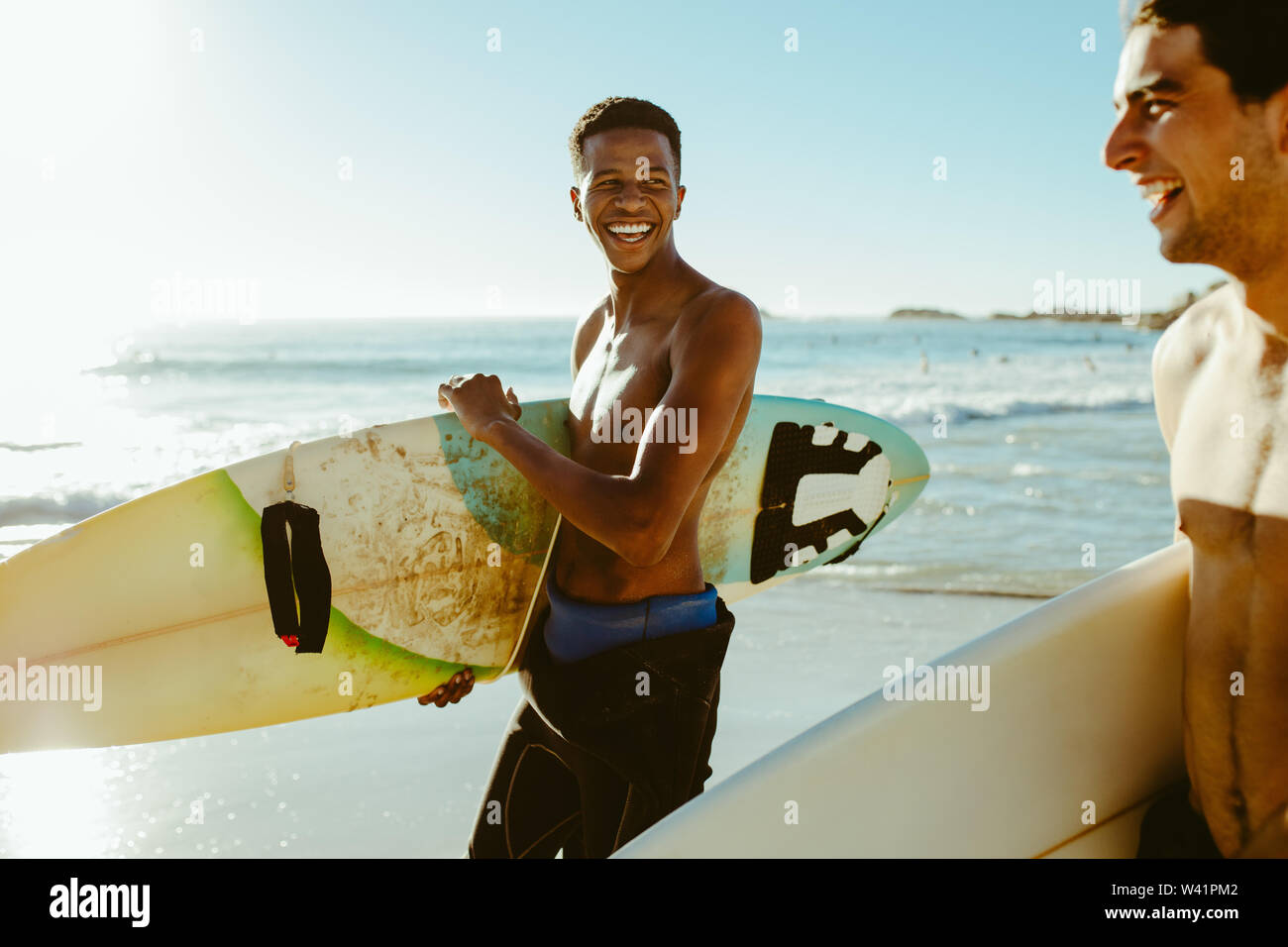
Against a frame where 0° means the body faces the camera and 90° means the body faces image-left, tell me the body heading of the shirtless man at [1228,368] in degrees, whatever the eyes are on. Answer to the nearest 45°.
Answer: approximately 45°

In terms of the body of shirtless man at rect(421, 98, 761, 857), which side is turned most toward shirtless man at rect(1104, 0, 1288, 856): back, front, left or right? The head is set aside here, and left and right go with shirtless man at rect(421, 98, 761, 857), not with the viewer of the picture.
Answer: left

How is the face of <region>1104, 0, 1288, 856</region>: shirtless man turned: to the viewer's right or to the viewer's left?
to the viewer's left

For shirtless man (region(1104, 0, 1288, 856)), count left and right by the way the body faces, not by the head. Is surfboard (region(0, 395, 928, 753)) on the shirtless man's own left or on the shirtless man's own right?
on the shirtless man's own right

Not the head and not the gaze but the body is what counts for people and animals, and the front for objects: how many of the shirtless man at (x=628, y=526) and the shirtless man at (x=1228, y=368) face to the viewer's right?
0

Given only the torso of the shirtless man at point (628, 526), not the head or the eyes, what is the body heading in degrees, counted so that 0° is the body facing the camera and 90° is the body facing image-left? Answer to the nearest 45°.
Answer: approximately 45°
